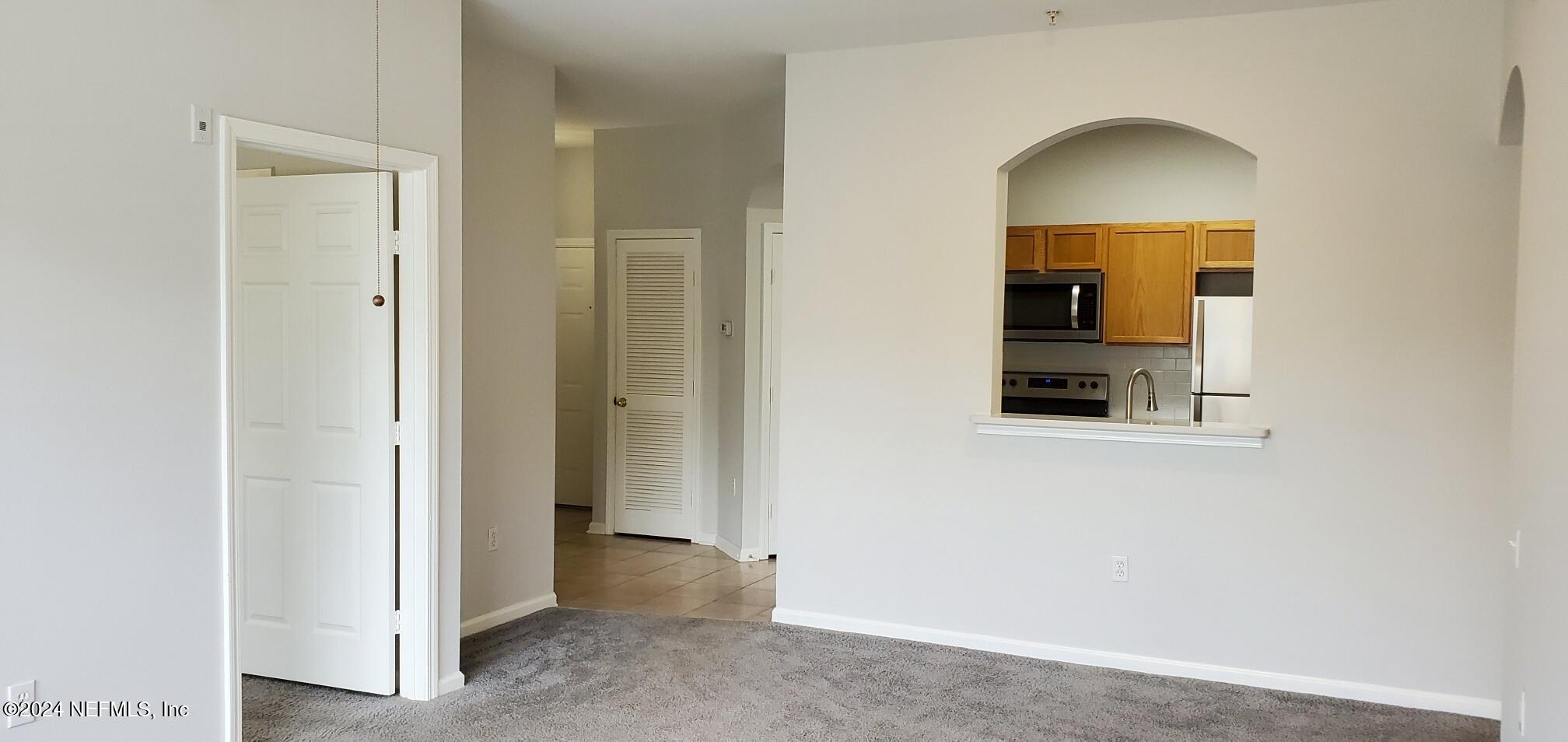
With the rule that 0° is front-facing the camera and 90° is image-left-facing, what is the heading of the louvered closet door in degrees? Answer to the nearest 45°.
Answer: approximately 0°

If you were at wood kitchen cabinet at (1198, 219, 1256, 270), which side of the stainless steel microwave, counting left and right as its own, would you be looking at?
left

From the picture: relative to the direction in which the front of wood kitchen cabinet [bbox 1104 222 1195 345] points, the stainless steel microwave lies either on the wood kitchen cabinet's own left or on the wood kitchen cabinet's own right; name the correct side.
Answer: on the wood kitchen cabinet's own right

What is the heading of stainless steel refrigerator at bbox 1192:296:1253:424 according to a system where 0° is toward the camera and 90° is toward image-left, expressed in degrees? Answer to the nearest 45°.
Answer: approximately 0°
